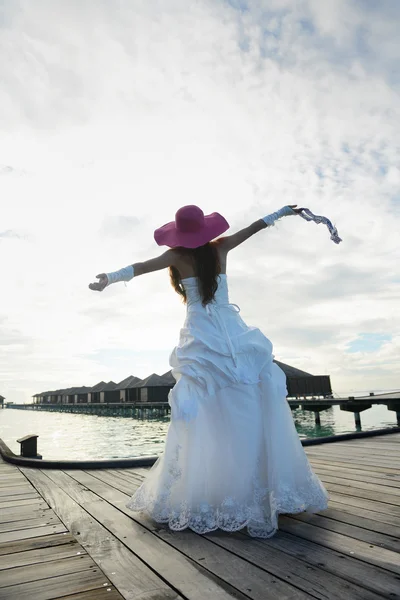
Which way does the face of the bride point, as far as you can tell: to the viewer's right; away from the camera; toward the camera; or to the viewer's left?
away from the camera

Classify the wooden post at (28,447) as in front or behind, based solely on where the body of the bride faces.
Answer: in front

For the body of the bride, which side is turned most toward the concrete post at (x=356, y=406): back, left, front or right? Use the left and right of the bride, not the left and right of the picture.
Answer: front

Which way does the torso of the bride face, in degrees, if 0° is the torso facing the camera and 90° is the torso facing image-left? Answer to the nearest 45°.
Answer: approximately 180°

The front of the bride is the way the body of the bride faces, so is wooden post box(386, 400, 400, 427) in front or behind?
in front
